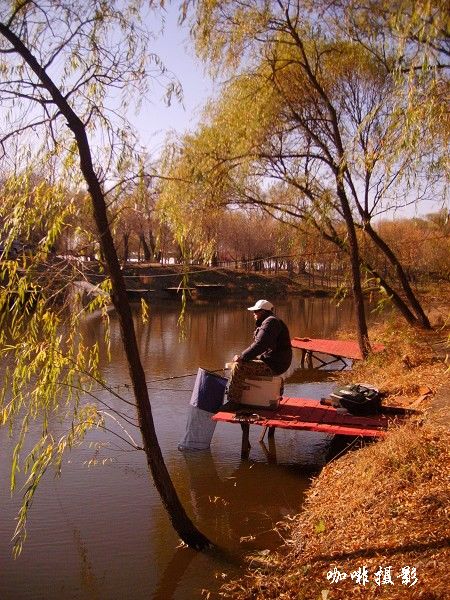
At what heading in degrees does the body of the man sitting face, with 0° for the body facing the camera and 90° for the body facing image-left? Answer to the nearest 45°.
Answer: approximately 90°

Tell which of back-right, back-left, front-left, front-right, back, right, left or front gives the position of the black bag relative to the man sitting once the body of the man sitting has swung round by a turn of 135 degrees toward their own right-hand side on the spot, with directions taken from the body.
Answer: front-right

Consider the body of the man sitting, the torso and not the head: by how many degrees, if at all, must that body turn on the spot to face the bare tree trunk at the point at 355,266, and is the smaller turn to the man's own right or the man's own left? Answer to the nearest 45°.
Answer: approximately 90° to the man's own right

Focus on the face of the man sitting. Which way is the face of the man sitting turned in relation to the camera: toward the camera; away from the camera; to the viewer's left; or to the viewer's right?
to the viewer's left

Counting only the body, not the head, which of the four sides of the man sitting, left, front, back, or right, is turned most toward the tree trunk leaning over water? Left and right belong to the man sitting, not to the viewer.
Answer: left

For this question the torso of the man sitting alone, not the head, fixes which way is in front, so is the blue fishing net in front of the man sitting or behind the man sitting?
in front

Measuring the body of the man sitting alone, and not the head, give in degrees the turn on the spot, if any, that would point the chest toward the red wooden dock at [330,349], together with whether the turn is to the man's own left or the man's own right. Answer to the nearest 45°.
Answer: approximately 90° to the man's own right
